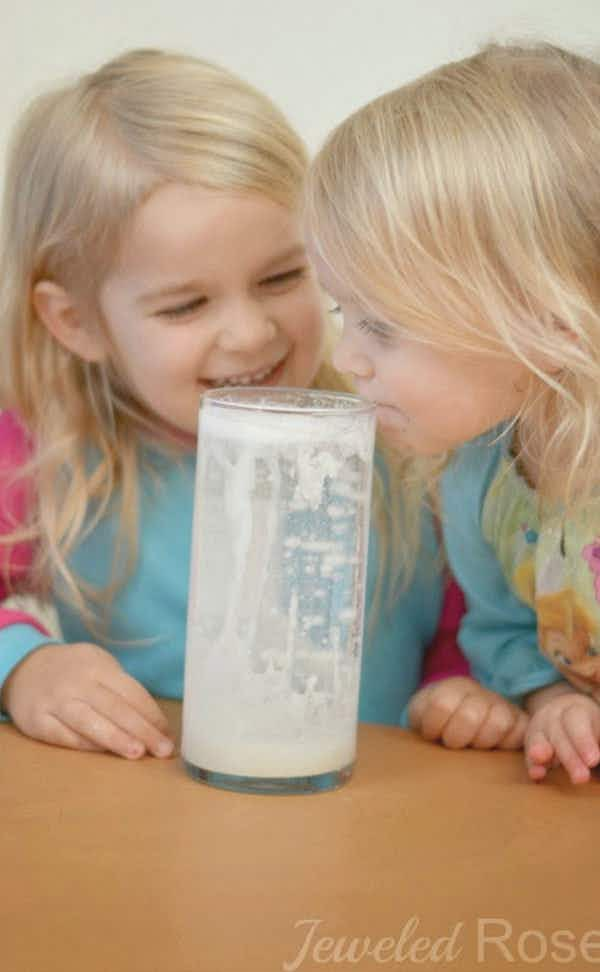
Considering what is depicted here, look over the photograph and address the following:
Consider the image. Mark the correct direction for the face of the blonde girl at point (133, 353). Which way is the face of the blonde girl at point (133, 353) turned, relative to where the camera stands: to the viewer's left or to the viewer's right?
to the viewer's right

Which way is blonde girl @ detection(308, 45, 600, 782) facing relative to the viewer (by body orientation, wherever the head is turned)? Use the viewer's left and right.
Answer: facing the viewer and to the left of the viewer

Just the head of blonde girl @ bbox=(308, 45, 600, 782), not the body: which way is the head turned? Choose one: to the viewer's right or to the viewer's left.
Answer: to the viewer's left
